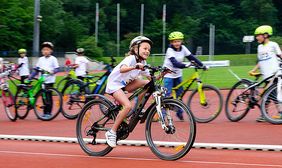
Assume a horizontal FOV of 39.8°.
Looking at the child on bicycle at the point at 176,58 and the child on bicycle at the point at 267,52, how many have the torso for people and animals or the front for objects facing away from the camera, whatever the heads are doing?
0

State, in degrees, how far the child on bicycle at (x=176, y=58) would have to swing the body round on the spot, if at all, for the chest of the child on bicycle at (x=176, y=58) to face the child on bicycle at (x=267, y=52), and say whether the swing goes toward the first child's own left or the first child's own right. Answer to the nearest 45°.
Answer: approximately 45° to the first child's own left

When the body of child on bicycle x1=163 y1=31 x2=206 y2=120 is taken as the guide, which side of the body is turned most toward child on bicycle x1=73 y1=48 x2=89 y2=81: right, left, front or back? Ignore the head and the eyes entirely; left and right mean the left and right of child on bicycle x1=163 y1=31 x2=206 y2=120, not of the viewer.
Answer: back

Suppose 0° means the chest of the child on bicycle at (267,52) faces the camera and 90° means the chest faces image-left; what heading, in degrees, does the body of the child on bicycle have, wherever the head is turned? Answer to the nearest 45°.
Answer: approximately 45°

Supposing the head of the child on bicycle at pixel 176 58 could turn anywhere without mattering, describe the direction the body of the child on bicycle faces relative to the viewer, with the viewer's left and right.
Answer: facing the viewer and to the right of the viewer

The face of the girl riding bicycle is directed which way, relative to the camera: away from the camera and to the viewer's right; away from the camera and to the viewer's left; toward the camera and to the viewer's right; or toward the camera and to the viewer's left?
toward the camera and to the viewer's right

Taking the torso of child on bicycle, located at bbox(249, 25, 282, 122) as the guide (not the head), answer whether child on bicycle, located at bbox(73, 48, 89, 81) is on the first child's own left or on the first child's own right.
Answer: on the first child's own right

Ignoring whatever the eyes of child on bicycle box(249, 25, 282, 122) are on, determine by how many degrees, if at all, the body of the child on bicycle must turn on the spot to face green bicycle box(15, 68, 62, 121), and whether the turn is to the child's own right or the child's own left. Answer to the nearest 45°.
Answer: approximately 45° to the child's own right
